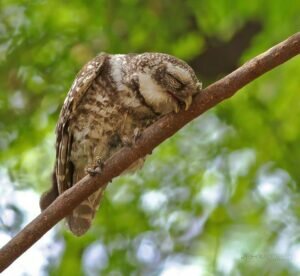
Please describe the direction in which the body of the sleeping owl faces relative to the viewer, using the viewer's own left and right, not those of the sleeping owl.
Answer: facing the viewer and to the right of the viewer
